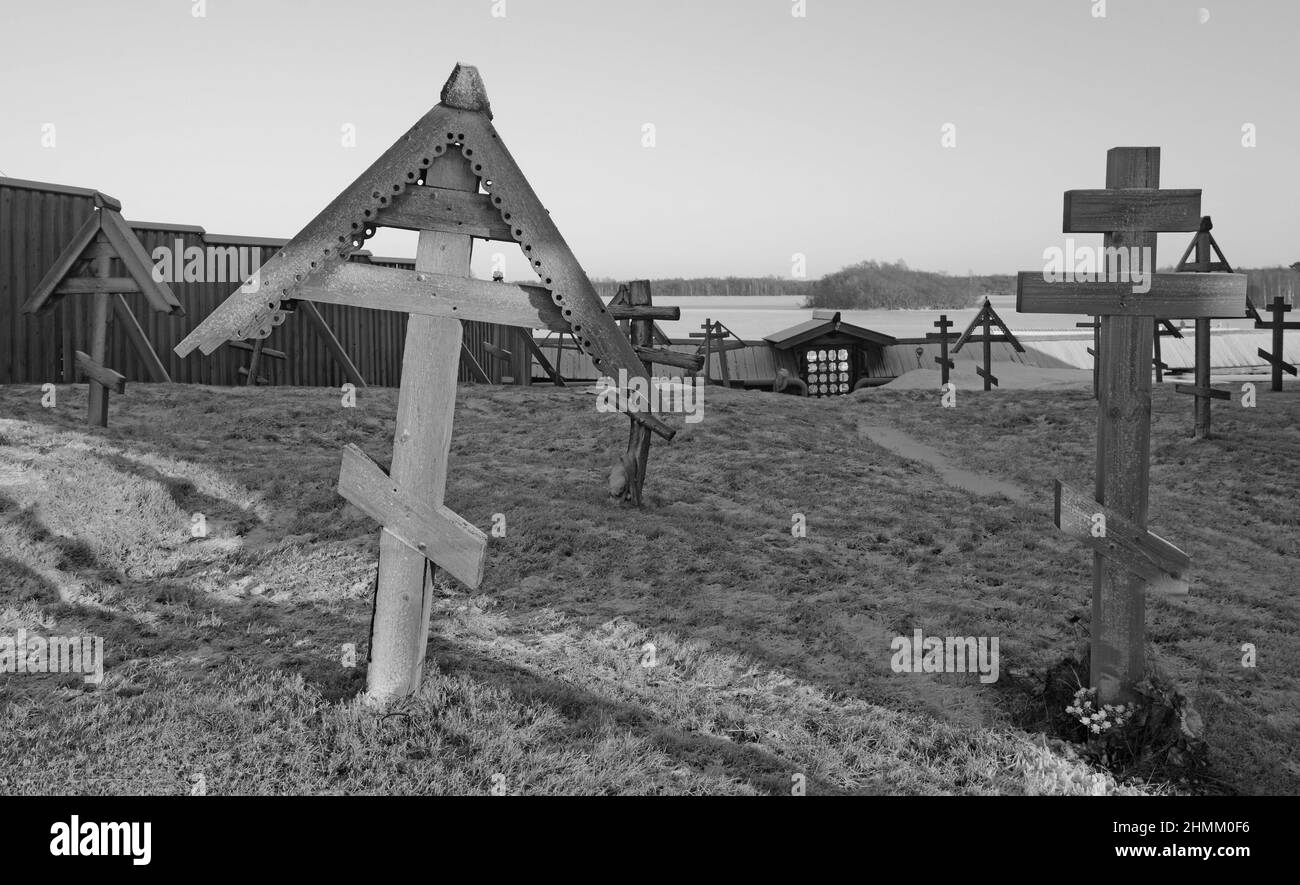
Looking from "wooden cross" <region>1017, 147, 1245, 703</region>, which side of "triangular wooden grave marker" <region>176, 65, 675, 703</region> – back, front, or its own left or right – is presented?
left

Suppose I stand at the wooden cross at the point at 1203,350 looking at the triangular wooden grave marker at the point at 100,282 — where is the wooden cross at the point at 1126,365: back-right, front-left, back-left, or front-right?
front-left

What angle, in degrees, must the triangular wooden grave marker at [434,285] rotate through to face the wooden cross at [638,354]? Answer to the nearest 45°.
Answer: approximately 180°

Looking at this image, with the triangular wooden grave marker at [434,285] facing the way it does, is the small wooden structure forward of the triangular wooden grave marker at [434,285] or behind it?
behind

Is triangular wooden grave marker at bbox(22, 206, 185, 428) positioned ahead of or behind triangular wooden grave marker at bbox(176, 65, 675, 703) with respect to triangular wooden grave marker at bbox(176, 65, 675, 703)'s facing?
behind

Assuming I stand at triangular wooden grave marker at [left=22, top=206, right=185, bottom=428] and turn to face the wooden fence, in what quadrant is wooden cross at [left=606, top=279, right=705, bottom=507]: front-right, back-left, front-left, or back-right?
back-right

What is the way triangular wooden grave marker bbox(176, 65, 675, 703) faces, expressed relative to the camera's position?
facing the viewer
